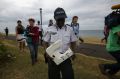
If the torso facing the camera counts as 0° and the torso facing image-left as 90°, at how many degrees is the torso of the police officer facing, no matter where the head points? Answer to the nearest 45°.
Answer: approximately 0°

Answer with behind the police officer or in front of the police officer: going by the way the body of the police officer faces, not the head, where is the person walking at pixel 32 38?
behind
